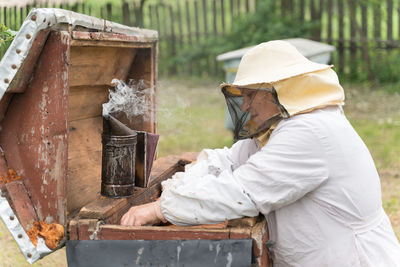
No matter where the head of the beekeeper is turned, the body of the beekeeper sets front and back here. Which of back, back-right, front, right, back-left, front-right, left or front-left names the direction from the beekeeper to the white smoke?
front-right

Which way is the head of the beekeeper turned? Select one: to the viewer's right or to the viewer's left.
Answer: to the viewer's left

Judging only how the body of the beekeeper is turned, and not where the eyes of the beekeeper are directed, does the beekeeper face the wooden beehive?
yes

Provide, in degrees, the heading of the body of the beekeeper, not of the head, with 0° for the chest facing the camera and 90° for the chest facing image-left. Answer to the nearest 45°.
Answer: approximately 90°

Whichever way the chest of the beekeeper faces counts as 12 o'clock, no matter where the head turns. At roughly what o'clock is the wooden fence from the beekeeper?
The wooden fence is roughly at 3 o'clock from the beekeeper.
